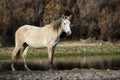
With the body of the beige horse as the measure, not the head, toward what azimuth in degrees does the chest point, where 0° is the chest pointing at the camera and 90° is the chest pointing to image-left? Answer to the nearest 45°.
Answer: approximately 270°
